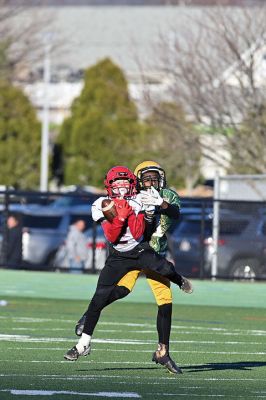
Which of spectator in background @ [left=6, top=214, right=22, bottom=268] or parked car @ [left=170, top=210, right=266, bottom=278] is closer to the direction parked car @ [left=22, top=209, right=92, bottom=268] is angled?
the parked car

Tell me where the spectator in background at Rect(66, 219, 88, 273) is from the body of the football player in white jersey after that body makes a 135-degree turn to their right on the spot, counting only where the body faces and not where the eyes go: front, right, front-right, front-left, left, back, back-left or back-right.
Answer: front-right

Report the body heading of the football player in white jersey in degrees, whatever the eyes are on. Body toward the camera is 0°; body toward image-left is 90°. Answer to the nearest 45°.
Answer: approximately 0°

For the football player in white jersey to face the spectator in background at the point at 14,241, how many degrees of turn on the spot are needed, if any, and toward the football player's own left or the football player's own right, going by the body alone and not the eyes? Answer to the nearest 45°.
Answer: approximately 180°
